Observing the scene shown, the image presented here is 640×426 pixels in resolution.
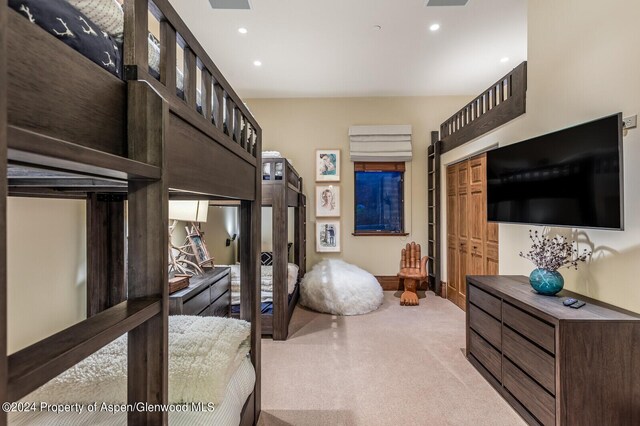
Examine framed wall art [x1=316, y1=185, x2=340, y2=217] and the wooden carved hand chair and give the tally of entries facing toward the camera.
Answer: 2

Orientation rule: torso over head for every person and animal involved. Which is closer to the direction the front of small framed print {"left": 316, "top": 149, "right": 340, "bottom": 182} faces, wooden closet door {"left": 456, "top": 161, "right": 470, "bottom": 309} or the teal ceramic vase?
the teal ceramic vase

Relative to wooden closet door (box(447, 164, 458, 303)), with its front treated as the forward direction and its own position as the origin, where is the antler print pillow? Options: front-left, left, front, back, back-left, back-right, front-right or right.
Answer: left

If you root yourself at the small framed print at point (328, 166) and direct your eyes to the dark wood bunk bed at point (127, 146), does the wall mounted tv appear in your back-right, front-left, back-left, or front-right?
front-left

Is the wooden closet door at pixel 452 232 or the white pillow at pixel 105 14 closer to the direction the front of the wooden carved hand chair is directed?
the white pillow

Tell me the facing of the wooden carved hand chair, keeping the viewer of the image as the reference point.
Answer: facing the viewer

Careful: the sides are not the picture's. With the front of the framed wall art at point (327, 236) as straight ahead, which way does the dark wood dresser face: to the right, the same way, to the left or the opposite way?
to the right

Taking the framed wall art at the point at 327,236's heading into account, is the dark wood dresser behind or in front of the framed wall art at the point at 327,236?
in front

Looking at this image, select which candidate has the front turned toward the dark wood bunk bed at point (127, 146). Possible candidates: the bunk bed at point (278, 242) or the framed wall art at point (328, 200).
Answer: the framed wall art

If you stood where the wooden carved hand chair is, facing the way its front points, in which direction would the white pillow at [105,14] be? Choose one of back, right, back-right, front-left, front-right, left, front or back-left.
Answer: front

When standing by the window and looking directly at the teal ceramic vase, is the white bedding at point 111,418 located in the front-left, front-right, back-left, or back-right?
front-right

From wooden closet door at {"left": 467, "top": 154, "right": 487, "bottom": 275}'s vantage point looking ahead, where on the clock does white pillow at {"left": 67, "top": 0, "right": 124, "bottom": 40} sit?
The white pillow is roughly at 11 o'clock from the wooden closet door.

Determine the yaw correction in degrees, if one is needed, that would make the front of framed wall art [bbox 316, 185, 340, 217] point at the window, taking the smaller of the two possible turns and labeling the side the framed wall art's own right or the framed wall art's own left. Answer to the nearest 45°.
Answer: approximately 90° to the framed wall art's own left

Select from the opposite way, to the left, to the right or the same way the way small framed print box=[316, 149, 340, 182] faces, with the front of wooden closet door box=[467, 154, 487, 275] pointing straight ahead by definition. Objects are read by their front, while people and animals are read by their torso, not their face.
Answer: to the left

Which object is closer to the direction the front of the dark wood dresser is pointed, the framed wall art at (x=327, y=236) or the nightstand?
the nightstand
